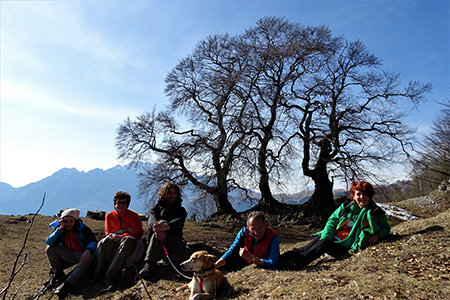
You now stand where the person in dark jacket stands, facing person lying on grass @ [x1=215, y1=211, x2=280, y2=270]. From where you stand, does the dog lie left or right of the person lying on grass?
right

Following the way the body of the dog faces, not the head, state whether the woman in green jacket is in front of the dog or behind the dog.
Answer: behind

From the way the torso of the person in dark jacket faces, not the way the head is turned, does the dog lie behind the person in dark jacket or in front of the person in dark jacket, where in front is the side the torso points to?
in front

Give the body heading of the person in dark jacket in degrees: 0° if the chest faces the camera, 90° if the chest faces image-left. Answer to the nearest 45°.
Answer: approximately 0°

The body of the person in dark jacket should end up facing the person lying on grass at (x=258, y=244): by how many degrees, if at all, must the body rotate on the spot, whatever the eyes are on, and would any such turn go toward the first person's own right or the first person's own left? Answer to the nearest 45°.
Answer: approximately 45° to the first person's own left

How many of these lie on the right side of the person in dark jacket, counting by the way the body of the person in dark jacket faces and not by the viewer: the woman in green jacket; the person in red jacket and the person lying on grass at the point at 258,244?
1

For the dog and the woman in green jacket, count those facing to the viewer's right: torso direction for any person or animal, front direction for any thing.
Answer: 0

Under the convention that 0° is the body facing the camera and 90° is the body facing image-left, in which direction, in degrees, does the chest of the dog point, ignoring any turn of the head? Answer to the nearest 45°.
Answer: approximately 45°

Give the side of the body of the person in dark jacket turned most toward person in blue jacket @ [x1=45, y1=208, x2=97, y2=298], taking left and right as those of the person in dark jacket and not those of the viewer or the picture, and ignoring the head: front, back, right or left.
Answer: right

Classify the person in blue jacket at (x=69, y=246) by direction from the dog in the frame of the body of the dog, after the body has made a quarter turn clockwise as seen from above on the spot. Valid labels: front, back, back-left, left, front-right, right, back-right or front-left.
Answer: front

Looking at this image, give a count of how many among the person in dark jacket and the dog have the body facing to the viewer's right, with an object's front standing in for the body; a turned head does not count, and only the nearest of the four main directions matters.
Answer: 0
